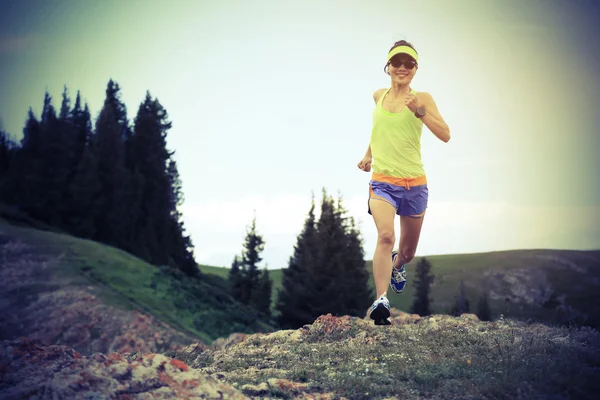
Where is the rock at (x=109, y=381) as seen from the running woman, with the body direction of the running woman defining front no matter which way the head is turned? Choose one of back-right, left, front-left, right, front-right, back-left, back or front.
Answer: front-right

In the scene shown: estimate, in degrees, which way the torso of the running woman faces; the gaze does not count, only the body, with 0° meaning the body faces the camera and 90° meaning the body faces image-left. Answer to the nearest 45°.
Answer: approximately 0°
